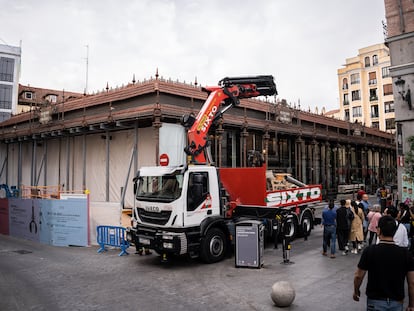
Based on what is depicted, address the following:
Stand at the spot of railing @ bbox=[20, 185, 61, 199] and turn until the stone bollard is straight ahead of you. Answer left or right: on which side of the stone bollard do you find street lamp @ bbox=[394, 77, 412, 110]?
left

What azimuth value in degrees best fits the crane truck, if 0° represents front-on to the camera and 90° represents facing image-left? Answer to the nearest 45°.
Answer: approximately 45°

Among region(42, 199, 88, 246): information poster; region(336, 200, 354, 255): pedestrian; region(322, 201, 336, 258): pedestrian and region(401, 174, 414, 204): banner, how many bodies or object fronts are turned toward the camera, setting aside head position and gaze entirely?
2

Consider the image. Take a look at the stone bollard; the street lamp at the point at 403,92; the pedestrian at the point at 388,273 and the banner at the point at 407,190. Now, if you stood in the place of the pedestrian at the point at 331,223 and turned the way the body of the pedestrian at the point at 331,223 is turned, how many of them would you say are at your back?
2
